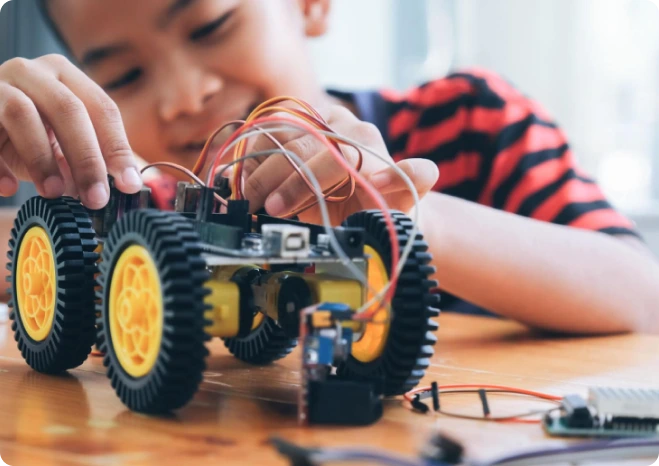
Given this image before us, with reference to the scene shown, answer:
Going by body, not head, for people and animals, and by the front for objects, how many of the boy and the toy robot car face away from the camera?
0

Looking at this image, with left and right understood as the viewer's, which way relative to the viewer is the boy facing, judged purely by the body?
facing the viewer and to the left of the viewer

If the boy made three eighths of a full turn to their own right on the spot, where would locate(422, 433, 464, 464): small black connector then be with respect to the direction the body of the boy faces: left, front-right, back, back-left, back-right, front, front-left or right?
back

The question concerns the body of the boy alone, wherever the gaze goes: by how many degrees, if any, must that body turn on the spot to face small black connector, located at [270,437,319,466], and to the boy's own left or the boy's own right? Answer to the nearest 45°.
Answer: approximately 45° to the boy's own left

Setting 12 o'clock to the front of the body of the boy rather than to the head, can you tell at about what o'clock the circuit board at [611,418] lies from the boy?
The circuit board is roughly at 10 o'clock from the boy.

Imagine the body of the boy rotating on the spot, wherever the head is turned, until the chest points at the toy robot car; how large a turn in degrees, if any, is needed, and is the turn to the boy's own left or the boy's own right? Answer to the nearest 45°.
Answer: approximately 45° to the boy's own left

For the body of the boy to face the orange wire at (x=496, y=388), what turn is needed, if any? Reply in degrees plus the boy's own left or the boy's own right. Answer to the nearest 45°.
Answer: approximately 45° to the boy's own left

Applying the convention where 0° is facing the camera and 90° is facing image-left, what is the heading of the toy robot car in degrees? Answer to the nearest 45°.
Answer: approximately 315°
